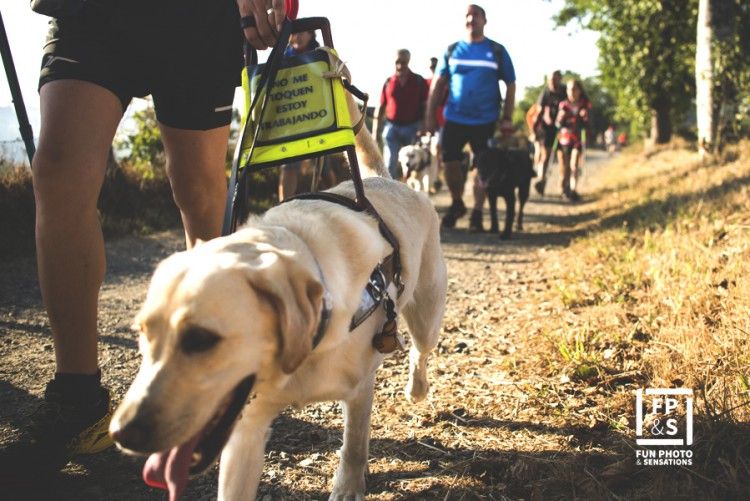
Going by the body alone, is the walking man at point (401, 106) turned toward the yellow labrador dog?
yes

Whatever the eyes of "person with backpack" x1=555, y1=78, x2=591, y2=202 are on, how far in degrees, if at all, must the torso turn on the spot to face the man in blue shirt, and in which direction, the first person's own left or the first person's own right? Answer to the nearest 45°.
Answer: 0° — they already face them

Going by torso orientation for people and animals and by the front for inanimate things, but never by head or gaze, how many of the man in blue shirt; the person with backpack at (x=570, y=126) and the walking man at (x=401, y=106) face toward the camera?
3

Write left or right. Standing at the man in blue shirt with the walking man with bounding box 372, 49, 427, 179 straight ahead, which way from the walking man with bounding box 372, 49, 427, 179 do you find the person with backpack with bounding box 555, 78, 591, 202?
right

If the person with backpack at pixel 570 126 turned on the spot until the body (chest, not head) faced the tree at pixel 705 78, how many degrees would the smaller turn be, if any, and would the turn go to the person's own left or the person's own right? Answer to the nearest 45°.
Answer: approximately 90° to the person's own left

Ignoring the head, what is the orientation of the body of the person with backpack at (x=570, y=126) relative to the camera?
toward the camera

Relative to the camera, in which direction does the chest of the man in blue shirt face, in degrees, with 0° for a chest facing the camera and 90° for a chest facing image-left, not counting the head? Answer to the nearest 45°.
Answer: approximately 0°

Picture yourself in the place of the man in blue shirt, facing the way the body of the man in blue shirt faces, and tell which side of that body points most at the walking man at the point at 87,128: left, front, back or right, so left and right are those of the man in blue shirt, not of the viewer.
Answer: front

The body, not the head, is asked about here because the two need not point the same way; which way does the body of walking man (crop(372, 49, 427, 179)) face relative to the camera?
toward the camera

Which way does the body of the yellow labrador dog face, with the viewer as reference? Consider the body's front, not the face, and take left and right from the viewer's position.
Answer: facing the viewer and to the left of the viewer

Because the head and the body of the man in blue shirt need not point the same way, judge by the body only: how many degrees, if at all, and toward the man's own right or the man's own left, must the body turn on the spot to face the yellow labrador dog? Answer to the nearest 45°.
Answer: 0° — they already face it

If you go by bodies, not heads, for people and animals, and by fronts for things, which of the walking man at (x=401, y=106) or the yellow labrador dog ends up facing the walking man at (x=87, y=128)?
the walking man at (x=401, y=106)

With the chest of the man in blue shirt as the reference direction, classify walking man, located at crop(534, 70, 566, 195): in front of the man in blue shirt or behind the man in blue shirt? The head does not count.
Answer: behind

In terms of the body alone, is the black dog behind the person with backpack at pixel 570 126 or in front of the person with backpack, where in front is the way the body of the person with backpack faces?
in front
